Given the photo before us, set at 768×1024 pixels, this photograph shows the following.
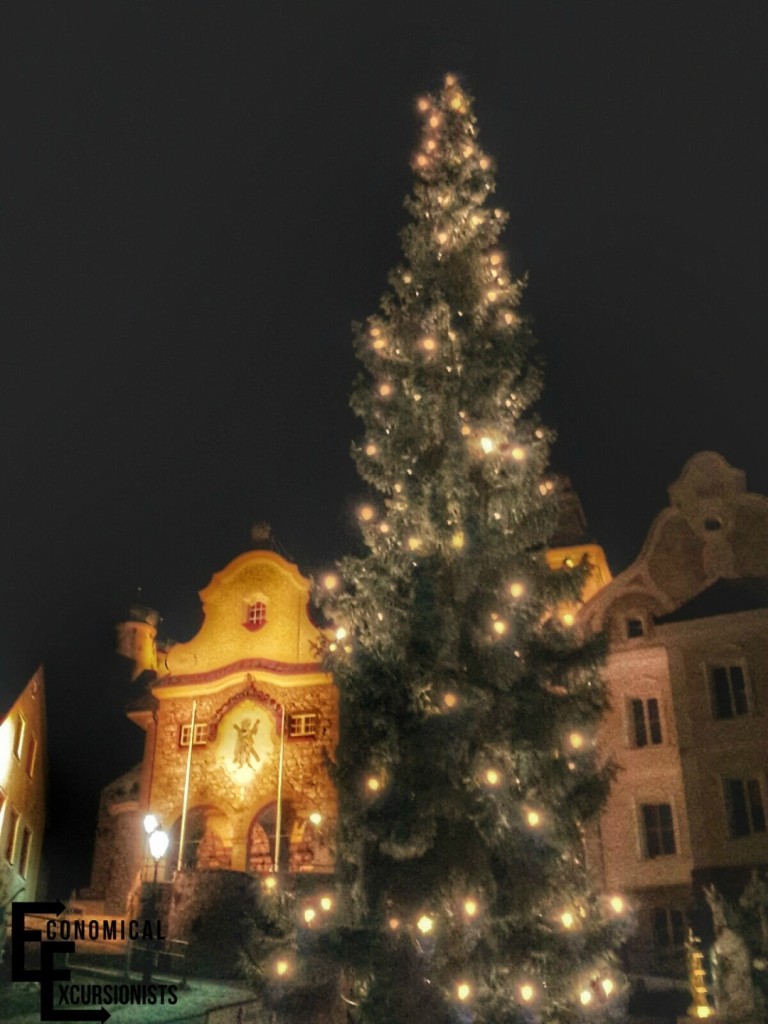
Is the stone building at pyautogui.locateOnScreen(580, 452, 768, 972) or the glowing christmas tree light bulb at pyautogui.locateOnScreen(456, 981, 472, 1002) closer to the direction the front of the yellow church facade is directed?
the glowing christmas tree light bulb

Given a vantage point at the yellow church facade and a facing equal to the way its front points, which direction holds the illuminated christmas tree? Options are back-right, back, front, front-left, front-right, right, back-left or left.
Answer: front

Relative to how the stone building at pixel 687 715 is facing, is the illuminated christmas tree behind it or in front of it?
in front

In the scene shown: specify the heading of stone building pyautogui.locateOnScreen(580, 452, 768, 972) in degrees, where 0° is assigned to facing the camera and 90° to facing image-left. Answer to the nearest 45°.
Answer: approximately 45°

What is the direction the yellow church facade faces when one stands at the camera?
facing the viewer

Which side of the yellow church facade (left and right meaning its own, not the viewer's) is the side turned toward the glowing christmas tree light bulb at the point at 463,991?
front

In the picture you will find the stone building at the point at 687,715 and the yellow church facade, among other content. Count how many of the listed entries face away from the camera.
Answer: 0

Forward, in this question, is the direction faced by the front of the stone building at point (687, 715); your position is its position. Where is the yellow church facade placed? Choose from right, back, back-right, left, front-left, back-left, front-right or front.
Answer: front-right
